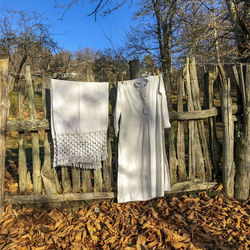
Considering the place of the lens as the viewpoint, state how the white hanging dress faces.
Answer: facing the viewer

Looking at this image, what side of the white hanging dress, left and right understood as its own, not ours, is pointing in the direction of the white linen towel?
right
